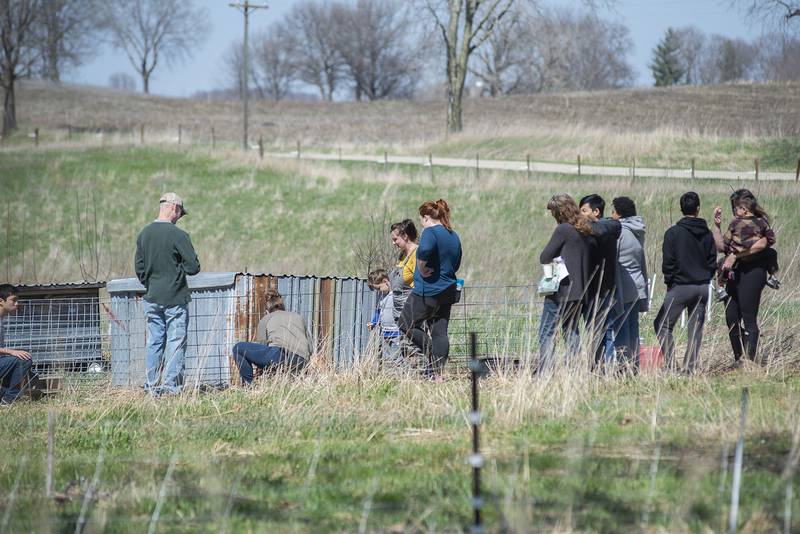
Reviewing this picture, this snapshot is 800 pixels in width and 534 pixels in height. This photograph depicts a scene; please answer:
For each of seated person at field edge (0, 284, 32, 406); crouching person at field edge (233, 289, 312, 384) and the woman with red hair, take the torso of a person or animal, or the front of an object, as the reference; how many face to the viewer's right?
1

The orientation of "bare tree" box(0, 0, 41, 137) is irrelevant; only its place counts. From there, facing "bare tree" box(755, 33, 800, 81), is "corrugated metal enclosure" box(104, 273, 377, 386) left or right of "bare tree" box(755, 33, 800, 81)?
right

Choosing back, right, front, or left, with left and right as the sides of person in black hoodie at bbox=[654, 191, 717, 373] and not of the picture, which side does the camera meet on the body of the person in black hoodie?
back

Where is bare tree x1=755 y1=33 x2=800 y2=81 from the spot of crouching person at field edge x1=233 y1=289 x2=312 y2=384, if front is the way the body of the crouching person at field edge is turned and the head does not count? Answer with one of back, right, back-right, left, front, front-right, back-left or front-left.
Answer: right

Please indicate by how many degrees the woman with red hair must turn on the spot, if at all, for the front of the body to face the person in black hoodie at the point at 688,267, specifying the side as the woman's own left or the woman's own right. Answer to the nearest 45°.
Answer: approximately 135° to the woman's own right

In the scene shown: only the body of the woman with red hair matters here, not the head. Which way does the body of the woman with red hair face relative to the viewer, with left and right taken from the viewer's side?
facing away from the viewer and to the left of the viewer

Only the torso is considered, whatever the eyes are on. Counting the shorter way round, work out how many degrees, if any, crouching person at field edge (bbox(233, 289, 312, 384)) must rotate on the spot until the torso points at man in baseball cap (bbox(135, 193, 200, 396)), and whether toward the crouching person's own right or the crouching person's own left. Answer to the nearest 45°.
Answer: approximately 45° to the crouching person's own left

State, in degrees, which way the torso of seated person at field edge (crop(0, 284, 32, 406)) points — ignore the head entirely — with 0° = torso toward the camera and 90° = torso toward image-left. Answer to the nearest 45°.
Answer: approximately 270°

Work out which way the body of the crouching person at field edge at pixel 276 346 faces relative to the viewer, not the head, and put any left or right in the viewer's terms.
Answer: facing away from the viewer and to the left of the viewer

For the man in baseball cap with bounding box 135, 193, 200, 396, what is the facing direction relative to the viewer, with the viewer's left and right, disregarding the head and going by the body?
facing away from the viewer and to the right of the viewer

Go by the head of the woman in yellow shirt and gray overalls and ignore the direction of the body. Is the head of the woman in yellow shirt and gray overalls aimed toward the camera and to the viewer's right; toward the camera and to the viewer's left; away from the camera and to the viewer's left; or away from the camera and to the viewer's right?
toward the camera and to the viewer's left

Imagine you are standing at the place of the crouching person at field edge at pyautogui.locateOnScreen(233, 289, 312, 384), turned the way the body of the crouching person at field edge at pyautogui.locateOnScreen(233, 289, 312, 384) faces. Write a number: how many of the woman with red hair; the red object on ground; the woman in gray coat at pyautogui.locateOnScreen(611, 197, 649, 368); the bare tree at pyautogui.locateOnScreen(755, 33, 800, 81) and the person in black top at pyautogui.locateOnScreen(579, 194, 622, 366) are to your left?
0

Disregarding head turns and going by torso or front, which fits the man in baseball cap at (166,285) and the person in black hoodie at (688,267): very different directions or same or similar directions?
same or similar directions

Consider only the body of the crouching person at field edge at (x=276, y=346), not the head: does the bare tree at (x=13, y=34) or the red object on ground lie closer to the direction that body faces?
the bare tree

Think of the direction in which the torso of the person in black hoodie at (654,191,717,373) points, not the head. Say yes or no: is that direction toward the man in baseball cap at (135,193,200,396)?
no

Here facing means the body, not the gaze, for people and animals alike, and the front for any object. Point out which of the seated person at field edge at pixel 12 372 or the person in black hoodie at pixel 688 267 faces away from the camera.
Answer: the person in black hoodie

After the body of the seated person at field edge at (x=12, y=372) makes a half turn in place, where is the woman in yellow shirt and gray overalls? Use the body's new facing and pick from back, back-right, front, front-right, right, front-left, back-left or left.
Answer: back
